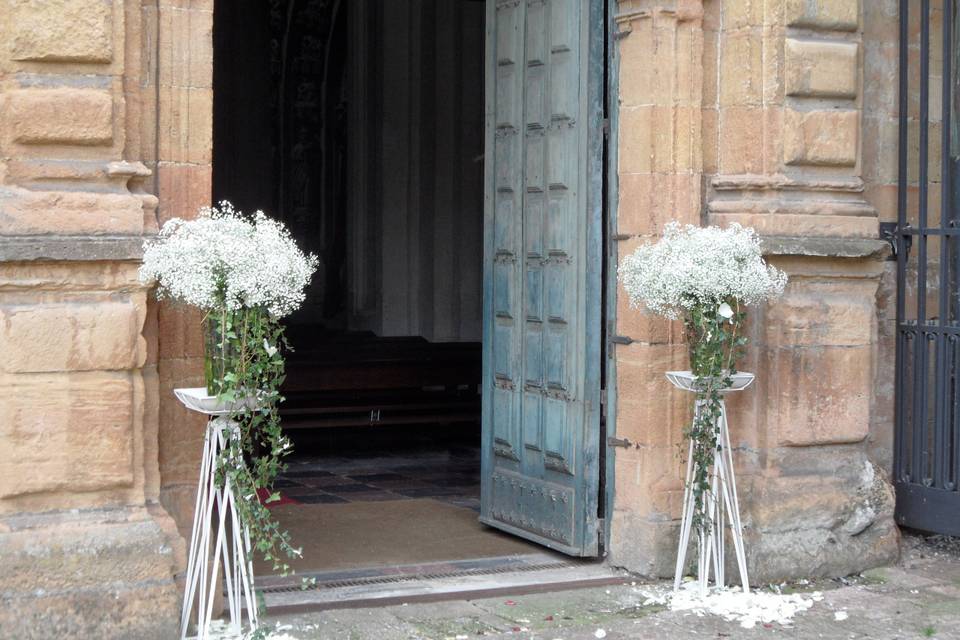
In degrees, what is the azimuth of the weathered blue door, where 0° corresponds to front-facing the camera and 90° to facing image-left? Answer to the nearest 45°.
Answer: approximately 45°

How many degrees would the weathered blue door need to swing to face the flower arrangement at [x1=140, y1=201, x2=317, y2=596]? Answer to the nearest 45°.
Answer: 0° — it already faces it

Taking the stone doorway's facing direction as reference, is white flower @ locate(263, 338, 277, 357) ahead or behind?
ahead

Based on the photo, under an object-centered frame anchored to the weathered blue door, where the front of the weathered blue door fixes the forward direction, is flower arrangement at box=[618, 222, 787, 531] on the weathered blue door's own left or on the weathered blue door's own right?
on the weathered blue door's own left

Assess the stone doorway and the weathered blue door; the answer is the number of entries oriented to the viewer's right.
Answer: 0

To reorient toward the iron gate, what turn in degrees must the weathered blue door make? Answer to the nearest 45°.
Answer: approximately 135° to its left

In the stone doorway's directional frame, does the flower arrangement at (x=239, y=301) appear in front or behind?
in front
